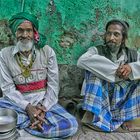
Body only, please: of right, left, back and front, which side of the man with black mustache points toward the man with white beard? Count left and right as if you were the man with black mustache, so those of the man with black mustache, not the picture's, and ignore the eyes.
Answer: right

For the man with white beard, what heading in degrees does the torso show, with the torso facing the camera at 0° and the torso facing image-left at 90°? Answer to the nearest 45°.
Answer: approximately 0°

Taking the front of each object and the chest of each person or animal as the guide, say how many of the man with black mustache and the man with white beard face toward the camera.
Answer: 2

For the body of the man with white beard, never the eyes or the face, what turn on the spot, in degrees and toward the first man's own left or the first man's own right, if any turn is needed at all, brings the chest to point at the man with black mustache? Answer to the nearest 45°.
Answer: approximately 90° to the first man's own left

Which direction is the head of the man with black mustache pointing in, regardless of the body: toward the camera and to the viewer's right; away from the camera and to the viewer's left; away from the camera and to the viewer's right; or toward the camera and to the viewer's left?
toward the camera and to the viewer's left
